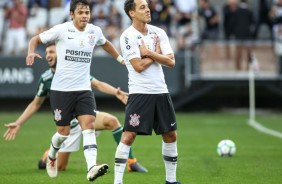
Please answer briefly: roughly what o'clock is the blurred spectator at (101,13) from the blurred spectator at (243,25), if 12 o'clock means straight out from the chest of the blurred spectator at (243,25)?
the blurred spectator at (101,13) is roughly at 3 o'clock from the blurred spectator at (243,25).

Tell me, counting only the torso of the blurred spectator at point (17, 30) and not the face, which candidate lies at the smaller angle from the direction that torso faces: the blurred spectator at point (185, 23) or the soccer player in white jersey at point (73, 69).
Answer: the soccer player in white jersey

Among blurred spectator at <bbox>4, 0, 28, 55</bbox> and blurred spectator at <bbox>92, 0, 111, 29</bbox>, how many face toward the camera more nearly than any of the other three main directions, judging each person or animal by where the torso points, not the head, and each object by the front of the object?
2

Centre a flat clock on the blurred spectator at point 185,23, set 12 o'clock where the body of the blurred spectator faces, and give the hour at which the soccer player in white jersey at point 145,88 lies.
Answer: The soccer player in white jersey is roughly at 12 o'clock from the blurred spectator.

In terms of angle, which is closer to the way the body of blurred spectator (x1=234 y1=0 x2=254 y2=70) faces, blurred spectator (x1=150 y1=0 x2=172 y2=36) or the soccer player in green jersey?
the soccer player in green jersey

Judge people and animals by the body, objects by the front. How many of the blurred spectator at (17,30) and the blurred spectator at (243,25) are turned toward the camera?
2

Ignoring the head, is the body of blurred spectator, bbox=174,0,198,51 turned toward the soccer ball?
yes

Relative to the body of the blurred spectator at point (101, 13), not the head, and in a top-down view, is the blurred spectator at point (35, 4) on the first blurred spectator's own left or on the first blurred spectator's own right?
on the first blurred spectator's own right

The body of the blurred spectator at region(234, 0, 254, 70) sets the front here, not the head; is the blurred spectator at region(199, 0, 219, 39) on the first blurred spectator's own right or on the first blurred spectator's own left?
on the first blurred spectator's own right

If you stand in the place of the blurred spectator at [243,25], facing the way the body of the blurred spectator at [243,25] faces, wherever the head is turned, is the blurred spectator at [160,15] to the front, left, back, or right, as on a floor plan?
right
